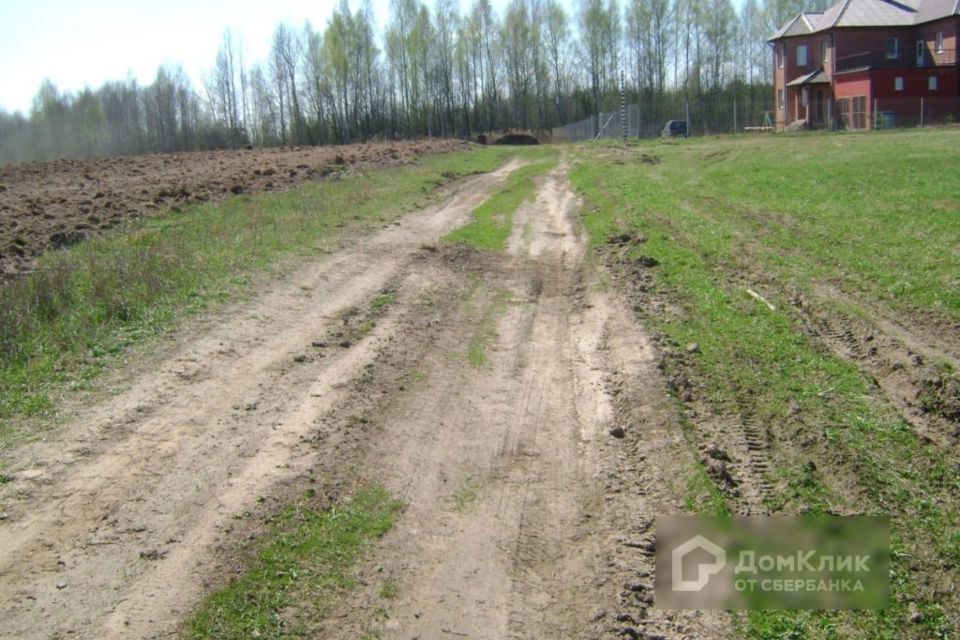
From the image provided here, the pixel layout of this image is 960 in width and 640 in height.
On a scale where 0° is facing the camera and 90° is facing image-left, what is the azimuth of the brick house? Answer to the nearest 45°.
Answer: approximately 45°

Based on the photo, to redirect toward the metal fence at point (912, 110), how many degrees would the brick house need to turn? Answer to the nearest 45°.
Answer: approximately 45° to its left
